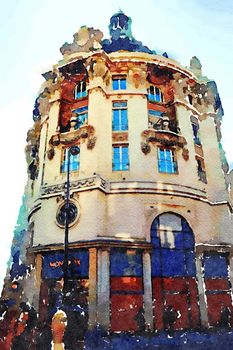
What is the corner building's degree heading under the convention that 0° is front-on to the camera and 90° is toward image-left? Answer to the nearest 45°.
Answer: approximately 0°
